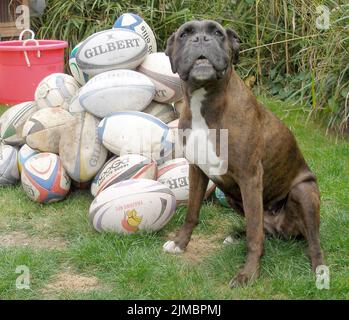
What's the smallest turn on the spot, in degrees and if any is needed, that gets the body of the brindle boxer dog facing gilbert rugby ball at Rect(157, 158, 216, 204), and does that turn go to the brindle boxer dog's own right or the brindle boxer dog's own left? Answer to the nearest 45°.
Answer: approximately 90° to the brindle boxer dog's own right

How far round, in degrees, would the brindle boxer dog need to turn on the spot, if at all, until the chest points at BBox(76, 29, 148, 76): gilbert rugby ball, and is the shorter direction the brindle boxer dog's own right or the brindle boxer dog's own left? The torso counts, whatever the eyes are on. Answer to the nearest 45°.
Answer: approximately 90° to the brindle boxer dog's own right

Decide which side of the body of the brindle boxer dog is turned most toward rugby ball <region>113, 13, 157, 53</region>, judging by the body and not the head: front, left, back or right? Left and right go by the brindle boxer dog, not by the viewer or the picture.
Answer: right

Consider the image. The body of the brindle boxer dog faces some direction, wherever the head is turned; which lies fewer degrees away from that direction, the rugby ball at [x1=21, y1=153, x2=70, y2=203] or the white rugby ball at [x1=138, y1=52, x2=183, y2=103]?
the rugby ball

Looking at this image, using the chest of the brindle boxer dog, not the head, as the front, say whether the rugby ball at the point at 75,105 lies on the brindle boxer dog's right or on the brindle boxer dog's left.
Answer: on the brindle boxer dog's right

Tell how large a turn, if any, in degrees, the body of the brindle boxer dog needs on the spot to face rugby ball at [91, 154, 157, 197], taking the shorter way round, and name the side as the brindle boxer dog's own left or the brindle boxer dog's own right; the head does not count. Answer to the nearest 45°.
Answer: approximately 90° to the brindle boxer dog's own right

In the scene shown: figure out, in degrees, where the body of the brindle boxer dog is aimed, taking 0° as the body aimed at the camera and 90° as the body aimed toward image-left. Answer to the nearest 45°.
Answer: approximately 45°

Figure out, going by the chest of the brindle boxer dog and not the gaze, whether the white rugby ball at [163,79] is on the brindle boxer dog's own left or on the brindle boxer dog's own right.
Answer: on the brindle boxer dog's own right
